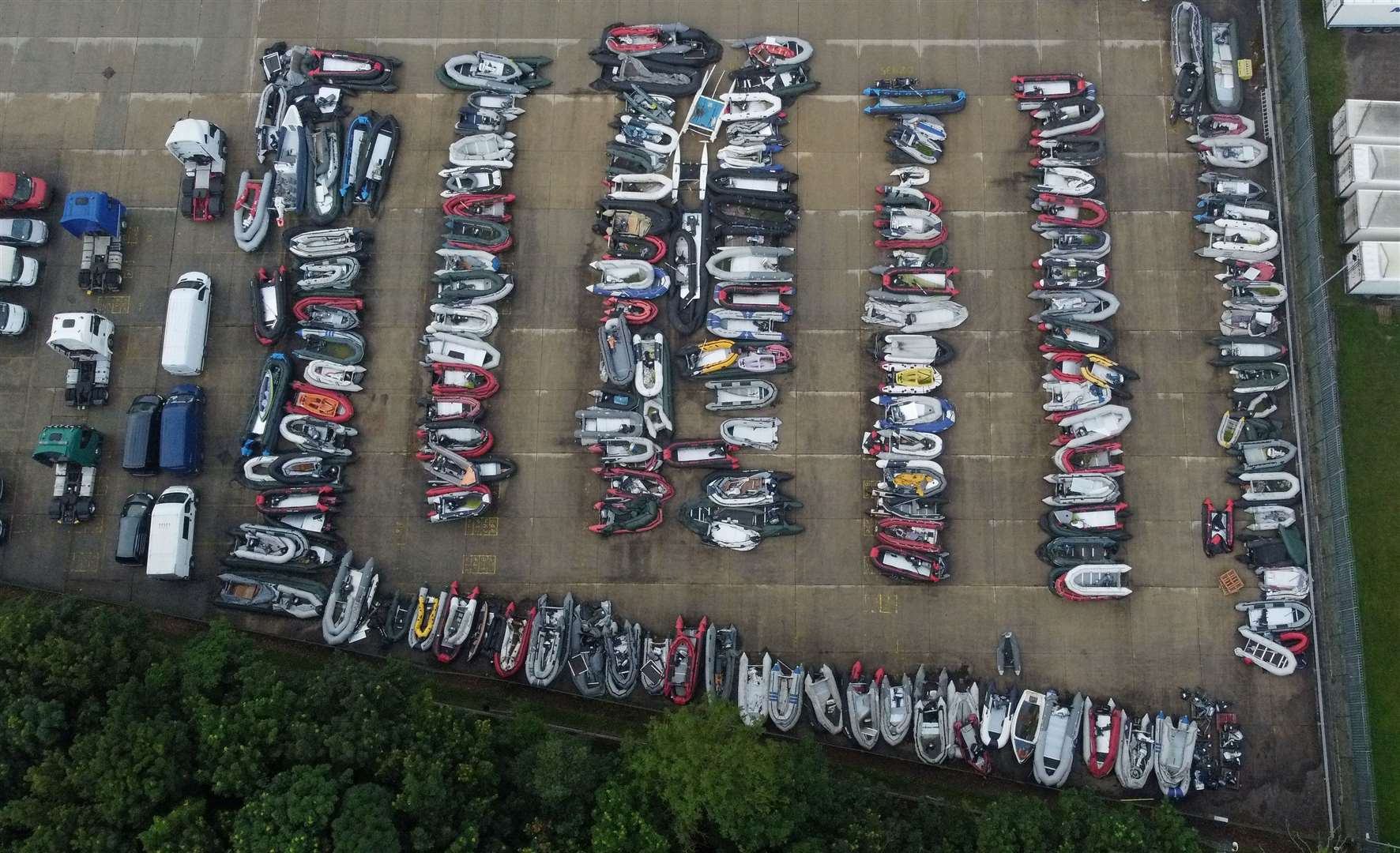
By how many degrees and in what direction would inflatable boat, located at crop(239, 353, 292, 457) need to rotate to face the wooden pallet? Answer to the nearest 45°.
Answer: approximately 135° to its right

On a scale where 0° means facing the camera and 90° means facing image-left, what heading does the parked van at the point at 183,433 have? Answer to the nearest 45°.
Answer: approximately 180°

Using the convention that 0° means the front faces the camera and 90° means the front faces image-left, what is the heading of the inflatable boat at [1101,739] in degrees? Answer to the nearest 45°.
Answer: approximately 0°

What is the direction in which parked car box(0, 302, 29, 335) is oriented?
to the viewer's right

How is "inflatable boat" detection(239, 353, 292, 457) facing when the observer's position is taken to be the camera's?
facing away from the viewer

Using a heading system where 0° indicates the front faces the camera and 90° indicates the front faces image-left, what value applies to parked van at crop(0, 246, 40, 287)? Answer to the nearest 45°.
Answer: approximately 270°
